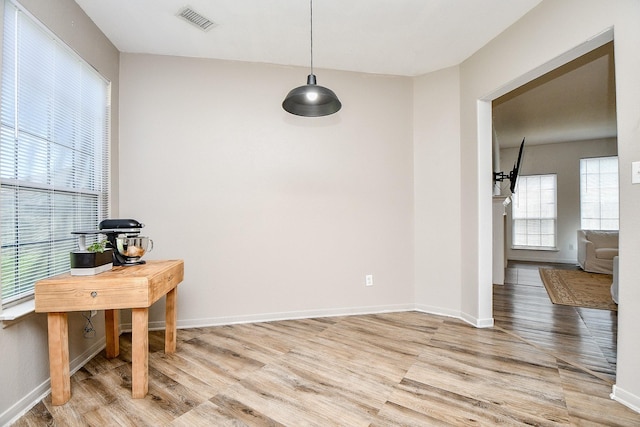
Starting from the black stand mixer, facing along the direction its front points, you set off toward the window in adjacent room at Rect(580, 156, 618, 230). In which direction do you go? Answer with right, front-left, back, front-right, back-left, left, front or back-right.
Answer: front

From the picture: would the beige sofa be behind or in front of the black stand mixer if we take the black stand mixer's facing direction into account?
in front

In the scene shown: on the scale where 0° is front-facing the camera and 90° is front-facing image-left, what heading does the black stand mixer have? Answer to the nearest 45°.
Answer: approximately 270°

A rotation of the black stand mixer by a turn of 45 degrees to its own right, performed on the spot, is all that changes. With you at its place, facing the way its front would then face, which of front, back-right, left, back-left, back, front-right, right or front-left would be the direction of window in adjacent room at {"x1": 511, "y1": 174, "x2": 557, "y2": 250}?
front-left
